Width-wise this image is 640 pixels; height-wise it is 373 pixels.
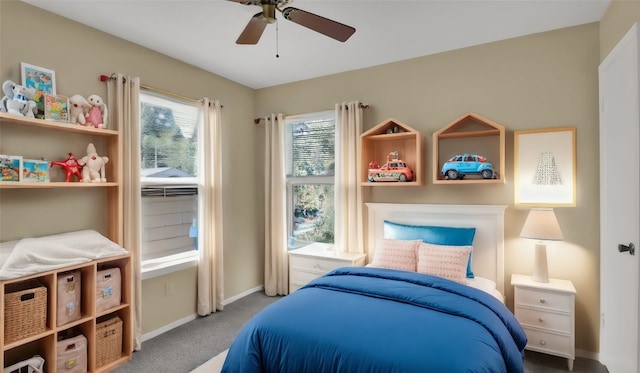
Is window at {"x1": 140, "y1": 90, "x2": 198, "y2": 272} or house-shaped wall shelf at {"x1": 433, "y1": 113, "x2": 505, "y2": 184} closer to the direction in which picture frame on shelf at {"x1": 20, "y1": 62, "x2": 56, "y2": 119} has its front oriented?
the house-shaped wall shelf

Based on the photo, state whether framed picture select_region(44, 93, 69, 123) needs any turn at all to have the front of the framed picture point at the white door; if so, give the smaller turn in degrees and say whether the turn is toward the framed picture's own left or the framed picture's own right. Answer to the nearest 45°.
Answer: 0° — it already faces it

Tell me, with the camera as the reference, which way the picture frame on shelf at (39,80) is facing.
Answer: facing the viewer and to the right of the viewer

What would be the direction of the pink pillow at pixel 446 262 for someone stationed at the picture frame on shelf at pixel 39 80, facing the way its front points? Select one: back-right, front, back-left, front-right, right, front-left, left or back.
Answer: front

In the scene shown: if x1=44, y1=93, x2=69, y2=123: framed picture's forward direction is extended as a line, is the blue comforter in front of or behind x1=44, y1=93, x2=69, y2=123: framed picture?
in front

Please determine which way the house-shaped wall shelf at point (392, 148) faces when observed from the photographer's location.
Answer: facing the viewer

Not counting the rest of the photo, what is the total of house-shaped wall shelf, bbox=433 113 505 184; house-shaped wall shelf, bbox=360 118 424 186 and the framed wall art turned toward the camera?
3

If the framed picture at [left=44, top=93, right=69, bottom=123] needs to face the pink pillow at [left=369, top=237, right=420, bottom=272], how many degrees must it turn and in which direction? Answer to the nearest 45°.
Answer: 0° — it already faces it

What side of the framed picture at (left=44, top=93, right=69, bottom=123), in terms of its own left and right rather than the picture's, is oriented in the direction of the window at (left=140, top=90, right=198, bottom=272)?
left

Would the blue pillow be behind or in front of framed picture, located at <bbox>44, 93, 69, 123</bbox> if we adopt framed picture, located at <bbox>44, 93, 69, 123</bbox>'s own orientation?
in front

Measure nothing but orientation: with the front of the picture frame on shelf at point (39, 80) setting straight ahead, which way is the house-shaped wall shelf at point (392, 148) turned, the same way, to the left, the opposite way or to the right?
to the right

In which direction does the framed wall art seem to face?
toward the camera

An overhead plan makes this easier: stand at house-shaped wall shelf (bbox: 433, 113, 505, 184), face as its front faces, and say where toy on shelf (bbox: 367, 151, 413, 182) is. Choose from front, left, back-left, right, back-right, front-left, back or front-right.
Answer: right

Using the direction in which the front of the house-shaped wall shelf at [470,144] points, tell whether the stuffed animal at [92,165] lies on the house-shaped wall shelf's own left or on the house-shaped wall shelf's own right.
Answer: on the house-shaped wall shelf's own right

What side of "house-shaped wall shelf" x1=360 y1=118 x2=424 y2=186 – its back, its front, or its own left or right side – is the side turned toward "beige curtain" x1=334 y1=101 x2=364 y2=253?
right

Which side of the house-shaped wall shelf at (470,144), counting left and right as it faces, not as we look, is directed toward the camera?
front

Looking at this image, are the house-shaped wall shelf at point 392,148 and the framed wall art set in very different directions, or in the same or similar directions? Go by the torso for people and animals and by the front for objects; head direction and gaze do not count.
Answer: same or similar directions
